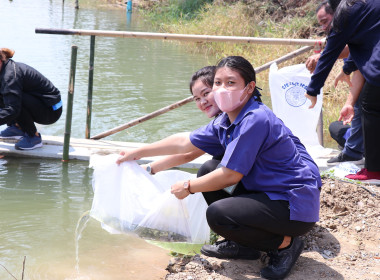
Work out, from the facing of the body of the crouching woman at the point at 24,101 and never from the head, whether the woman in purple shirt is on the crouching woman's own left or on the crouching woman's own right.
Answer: on the crouching woman's own left

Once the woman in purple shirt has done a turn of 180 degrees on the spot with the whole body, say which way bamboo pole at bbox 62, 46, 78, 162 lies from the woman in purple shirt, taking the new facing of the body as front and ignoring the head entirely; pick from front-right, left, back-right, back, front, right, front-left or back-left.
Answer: left

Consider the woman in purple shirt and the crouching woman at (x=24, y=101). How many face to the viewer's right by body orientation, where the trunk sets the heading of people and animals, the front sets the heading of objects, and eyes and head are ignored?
0

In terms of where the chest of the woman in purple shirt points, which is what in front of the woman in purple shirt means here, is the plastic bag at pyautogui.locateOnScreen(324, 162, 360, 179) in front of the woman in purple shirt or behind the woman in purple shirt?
behind

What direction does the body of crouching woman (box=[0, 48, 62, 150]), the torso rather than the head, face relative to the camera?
to the viewer's left

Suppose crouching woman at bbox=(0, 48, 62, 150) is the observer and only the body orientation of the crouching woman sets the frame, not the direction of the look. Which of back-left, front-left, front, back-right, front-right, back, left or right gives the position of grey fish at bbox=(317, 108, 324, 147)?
back
